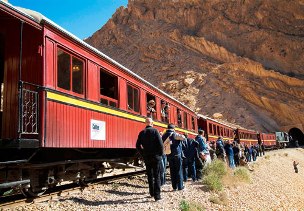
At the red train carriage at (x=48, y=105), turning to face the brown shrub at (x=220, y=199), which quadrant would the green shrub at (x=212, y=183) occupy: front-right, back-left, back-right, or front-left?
front-left

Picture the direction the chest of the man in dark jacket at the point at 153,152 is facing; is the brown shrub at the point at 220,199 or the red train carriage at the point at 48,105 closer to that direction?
the brown shrub

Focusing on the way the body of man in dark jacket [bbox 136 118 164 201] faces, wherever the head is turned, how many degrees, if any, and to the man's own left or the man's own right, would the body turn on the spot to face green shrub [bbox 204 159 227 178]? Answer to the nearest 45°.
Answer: approximately 45° to the man's own right

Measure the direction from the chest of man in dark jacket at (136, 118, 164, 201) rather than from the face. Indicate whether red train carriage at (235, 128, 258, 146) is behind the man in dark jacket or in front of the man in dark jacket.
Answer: in front

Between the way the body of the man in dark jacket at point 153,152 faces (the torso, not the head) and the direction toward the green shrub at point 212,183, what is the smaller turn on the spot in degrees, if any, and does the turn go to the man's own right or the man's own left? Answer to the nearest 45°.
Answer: approximately 45° to the man's own right

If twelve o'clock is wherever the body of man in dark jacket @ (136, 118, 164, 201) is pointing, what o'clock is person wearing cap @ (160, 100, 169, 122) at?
The person wearing cap is roughly at 12 o'clock from the man in dark jacket.

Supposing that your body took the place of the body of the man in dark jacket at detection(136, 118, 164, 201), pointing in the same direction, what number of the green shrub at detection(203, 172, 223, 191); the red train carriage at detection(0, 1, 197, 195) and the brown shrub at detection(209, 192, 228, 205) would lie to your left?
1

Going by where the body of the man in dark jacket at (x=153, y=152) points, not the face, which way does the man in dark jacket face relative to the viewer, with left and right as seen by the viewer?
facing away from the viewer

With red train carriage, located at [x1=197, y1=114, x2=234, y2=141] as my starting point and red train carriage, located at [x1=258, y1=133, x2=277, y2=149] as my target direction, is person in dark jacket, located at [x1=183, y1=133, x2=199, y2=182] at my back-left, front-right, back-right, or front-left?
back-right

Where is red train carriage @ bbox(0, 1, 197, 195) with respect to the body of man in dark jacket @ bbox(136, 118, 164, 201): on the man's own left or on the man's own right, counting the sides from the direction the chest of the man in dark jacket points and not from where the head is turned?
on the man's own left

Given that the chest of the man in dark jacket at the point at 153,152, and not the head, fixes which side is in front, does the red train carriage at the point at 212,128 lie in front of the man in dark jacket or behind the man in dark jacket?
in front
